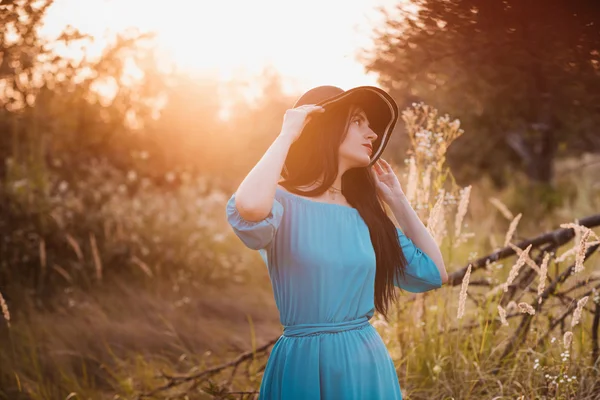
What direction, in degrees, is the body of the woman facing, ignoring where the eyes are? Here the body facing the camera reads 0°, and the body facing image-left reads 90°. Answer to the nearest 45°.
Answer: approximately 315°
